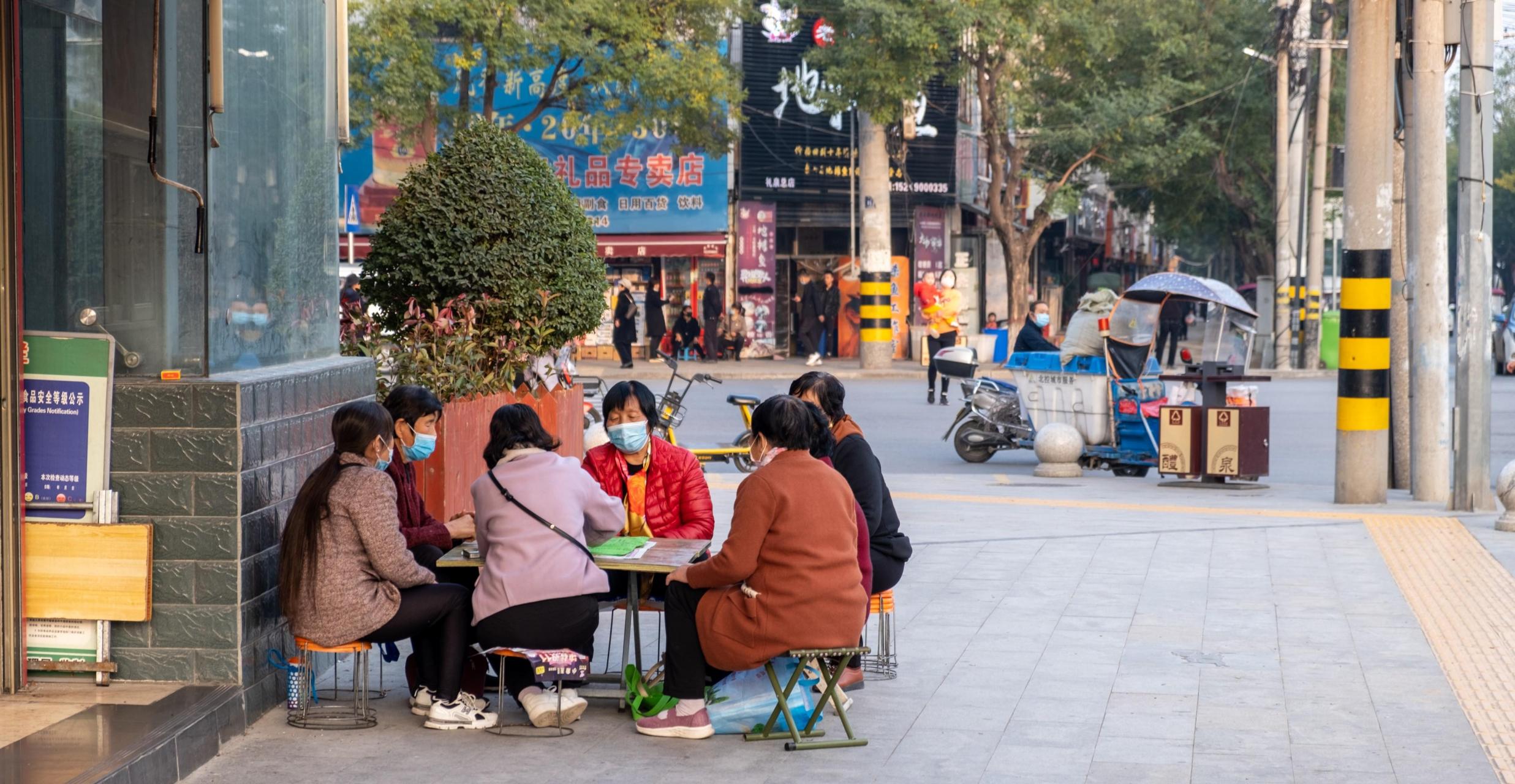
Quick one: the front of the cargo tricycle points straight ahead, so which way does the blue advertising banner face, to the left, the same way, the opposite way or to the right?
to the right

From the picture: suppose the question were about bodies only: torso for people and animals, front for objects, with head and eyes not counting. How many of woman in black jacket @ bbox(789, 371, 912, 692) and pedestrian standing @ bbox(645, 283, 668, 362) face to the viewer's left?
1

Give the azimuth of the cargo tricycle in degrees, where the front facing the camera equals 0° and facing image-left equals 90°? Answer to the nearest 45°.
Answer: approximately 270°

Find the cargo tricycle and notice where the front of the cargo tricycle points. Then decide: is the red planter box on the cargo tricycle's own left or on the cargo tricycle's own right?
on the cargo tricycle's own right

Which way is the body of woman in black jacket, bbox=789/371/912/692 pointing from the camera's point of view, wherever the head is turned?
to the viewer's left

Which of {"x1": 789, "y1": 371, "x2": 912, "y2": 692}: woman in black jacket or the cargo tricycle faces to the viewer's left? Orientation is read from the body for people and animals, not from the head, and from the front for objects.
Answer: the woman in black jacket
